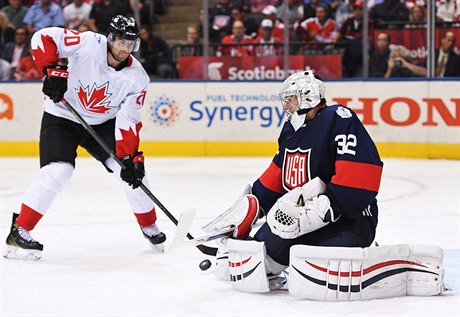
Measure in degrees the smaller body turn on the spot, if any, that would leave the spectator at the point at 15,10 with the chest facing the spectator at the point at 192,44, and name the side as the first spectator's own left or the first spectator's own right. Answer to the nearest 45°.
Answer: approximately 45° to the first spectator's own left

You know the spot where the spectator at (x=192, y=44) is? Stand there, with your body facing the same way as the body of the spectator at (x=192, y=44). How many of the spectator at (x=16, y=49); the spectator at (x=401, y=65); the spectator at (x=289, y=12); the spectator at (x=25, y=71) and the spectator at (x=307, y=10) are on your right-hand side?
2

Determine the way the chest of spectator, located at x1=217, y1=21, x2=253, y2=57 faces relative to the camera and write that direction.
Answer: toward the camera

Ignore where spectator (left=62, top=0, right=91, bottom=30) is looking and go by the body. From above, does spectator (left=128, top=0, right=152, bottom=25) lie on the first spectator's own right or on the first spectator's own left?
on the first spectator's own left

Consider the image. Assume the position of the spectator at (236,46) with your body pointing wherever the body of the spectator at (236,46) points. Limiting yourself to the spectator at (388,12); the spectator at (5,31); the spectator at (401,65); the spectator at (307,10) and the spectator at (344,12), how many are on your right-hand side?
1

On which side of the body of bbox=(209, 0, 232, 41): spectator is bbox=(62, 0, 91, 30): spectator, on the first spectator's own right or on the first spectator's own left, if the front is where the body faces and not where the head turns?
on the first spectator's own right

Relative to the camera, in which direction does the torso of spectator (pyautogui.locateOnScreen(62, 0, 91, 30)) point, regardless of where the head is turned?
toward the camera

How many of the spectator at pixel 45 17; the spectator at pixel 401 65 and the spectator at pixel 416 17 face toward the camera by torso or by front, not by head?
3

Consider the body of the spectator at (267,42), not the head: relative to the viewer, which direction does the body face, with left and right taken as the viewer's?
facing the viewer

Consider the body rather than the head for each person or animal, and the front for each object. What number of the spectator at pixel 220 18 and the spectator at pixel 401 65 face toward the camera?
2

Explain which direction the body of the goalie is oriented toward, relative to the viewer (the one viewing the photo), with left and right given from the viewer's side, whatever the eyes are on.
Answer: facing the viewer and to the left of the viewer

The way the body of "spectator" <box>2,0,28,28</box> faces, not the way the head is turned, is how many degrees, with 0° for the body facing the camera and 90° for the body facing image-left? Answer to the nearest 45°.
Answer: approximately 0°

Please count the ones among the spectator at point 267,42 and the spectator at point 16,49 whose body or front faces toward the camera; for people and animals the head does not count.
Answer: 2
